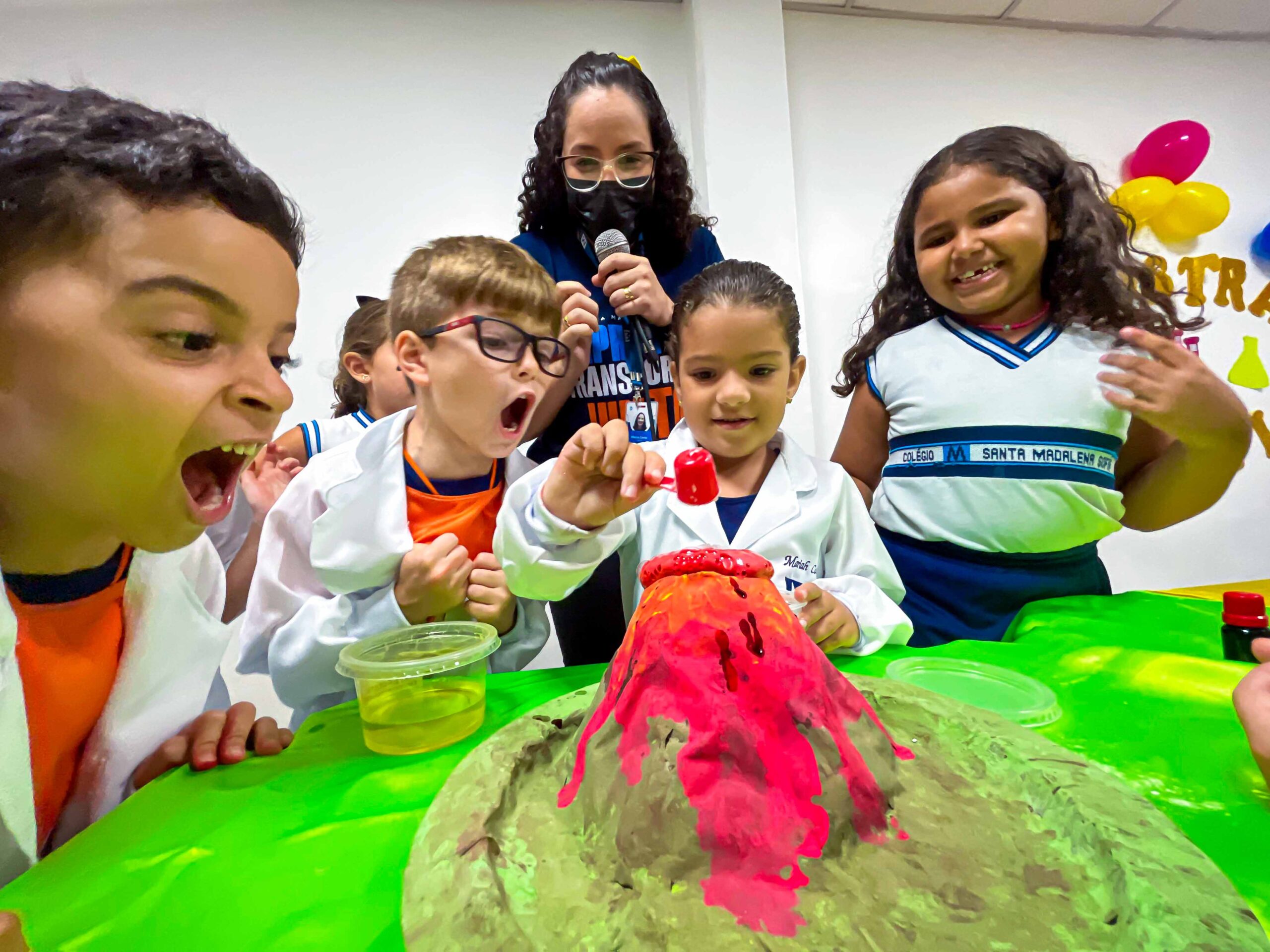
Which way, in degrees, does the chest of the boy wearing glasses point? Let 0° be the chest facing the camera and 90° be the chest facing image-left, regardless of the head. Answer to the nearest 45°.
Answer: approximately 315°

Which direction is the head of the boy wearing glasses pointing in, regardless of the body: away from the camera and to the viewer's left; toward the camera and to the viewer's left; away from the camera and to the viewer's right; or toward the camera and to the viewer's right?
toward the camera and to the viewer's right

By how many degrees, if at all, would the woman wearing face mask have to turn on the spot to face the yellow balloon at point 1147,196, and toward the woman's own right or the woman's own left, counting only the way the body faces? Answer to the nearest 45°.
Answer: approximately 135° to the woman's own left

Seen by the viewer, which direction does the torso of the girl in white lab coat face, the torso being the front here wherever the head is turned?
toward the camera

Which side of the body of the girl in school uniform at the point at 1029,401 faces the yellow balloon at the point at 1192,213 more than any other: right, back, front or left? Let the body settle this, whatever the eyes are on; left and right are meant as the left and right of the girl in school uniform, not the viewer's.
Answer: back

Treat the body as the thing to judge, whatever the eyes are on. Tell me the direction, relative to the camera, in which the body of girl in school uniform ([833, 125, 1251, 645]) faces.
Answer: toward the camera

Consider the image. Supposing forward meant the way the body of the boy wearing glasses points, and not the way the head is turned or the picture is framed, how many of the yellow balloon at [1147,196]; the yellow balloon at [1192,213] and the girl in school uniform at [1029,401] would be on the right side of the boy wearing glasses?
0

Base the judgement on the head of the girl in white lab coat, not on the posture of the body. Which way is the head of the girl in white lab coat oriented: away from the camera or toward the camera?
toward the camera

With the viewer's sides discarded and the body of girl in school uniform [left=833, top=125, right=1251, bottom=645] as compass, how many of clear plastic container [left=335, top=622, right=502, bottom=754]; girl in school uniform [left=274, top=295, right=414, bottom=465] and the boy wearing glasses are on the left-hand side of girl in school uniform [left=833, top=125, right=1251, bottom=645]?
0

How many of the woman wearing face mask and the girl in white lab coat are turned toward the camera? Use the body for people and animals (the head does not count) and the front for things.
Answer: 2

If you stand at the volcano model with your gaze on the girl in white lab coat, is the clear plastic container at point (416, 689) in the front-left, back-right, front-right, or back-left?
front-left
